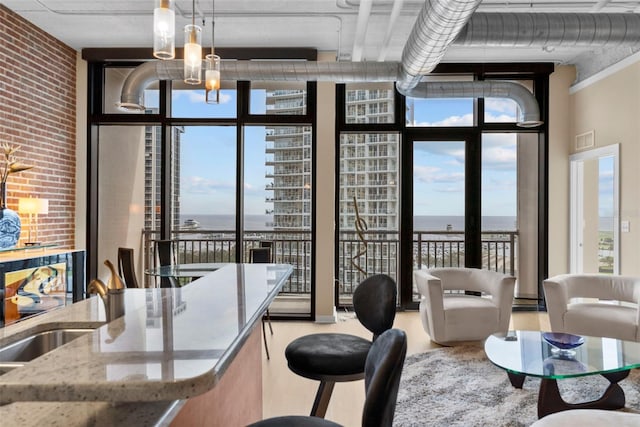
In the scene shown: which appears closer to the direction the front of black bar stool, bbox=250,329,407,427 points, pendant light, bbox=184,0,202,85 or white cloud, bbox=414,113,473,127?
the pendant light

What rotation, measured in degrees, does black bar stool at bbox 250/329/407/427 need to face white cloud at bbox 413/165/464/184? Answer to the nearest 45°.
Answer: approximately 90° to its right

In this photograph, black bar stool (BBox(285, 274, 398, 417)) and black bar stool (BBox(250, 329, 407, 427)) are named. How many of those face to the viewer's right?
0

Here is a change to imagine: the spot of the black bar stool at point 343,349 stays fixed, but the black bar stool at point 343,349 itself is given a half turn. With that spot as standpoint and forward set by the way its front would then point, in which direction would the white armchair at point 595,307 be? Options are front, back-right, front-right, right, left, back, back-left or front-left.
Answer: front

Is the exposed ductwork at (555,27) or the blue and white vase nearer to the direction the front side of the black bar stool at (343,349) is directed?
the blue and white vase

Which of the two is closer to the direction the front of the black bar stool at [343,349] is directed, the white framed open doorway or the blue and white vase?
the blue and white vase

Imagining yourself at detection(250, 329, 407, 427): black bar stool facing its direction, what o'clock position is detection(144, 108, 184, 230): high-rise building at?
The high-rise building is roughly at 2 o'clock from the black bar stool.

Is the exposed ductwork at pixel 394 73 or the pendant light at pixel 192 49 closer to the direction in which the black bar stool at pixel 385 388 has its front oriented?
the pendant light

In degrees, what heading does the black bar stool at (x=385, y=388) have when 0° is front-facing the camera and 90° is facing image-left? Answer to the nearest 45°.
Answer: approximately 90°

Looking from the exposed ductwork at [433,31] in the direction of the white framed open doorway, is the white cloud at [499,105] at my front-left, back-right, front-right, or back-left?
front-left

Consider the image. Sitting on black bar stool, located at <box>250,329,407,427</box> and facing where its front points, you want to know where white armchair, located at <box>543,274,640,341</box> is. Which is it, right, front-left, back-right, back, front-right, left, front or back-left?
back-right

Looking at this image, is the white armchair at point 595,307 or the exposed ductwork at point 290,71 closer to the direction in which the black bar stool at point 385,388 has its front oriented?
the exposed ductwork

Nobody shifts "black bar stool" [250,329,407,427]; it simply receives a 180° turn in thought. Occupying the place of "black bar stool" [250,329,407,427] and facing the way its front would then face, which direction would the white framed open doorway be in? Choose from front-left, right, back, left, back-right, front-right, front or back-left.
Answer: front-left
